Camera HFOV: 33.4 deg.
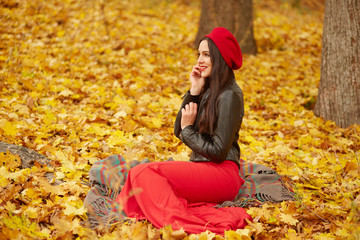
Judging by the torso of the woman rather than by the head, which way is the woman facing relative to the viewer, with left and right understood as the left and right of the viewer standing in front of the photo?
facing to the left of the viewer

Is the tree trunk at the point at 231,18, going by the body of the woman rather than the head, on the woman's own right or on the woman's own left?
on the woman's own right

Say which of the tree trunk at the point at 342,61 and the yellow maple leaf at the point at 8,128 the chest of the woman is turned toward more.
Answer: the yellow maple leaf

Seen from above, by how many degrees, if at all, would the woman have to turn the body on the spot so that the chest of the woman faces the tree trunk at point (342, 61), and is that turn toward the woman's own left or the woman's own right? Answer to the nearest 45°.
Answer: approximately 135° to the woman's own right

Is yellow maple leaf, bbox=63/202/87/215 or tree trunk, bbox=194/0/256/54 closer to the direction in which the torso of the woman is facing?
the yellow maple leaf
